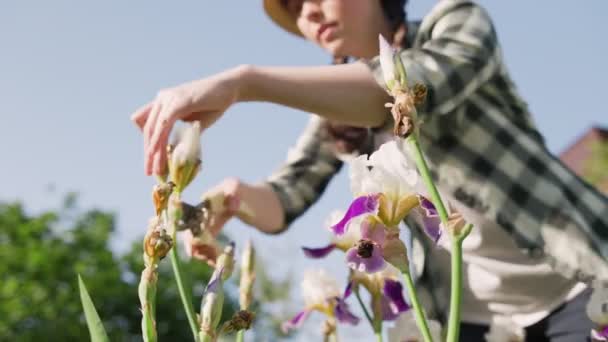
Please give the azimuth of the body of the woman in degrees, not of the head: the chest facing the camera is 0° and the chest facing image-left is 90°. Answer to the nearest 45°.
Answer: approximately 45°

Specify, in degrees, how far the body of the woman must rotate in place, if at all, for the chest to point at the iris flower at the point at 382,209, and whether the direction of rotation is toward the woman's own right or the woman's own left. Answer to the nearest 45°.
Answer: approximately 45° to the woman's own left

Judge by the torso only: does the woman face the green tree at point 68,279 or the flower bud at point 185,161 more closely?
the flower bud

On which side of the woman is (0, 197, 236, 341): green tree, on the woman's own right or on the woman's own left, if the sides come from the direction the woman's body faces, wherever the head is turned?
on the woman's own right

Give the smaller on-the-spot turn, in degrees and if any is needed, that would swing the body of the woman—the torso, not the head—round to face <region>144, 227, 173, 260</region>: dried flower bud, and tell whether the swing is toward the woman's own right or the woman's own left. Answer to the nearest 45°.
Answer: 0° — they already face it

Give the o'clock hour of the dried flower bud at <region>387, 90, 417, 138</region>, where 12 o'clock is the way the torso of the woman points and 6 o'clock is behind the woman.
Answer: The dried flower bud is roughly at 11 o'clock from the woman.

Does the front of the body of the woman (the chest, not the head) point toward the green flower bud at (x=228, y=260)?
yes

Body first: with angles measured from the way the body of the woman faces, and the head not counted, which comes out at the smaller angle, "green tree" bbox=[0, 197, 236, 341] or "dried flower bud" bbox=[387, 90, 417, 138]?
the dried flower bud
